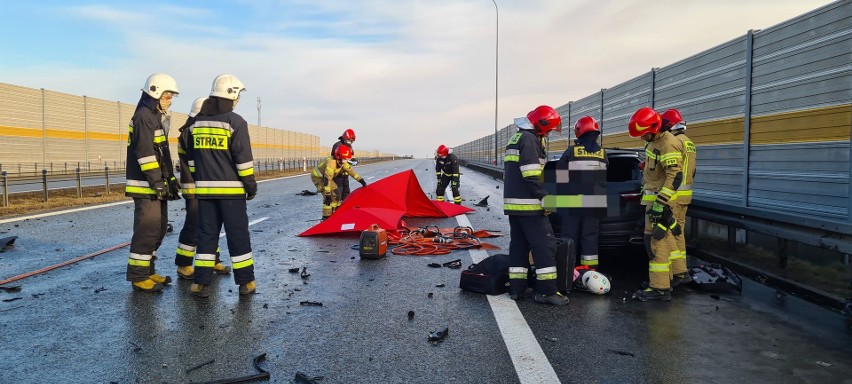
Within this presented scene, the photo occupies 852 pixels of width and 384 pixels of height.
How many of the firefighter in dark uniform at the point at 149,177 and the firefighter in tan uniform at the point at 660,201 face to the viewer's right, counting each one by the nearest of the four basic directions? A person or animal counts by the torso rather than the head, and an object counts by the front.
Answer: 1

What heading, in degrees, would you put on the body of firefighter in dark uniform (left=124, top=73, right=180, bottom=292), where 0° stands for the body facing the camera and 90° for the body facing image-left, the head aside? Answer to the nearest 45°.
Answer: approximately 270°

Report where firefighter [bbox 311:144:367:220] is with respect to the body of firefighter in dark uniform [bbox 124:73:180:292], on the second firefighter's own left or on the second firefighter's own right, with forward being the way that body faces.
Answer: on the second firefighter's own left

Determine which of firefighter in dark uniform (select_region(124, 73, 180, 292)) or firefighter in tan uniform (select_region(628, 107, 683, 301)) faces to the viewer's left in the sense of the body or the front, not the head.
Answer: firefighter in tan uniform (select_region(628, 107, 683, 301))

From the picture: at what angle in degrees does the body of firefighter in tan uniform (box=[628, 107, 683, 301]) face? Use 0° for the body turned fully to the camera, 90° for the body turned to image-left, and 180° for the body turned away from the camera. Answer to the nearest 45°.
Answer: approximately 90°

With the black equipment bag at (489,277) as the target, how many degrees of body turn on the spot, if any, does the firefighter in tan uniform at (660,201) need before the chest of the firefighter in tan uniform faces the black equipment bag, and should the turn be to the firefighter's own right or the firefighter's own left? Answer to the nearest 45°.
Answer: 0° — they already face it

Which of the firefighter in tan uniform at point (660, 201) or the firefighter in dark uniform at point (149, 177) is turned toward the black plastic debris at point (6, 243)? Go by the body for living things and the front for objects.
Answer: the firefighter in tan uniform at point (660, 201)

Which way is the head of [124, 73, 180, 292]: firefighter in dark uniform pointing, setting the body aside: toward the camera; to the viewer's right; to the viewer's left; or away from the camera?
to the viewer's right

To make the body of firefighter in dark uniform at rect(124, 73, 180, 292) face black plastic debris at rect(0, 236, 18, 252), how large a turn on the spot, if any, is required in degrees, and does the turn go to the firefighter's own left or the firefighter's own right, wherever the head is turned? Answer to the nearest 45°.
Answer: approximately 135° to the firefighter's own left

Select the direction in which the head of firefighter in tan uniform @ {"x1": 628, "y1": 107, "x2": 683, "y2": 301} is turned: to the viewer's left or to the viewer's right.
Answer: to the viewer's left
